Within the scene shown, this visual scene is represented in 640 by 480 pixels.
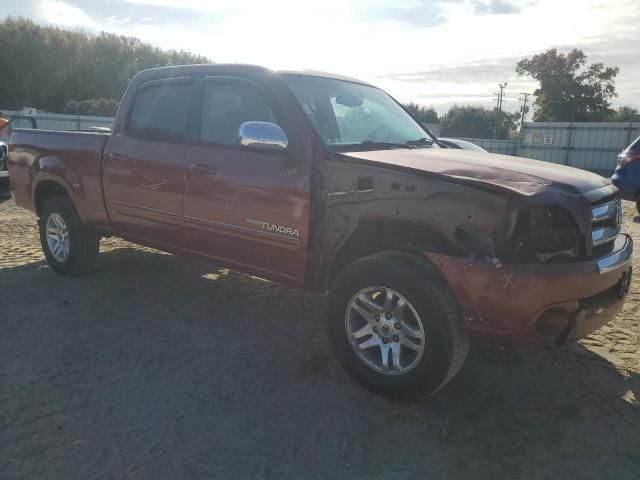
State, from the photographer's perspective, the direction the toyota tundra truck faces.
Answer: facing the viewer and to the right of the viewer
